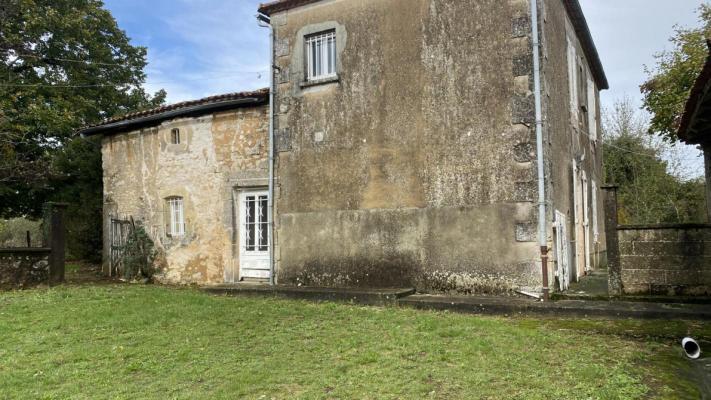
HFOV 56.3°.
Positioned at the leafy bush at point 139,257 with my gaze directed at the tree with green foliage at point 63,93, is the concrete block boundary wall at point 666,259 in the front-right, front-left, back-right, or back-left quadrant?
back-right
